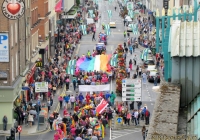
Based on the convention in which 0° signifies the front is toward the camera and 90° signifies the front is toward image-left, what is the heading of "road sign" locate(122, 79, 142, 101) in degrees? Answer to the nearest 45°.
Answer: approximately 0°

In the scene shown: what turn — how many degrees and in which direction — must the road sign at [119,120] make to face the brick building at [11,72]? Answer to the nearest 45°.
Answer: approximately 90° to its right

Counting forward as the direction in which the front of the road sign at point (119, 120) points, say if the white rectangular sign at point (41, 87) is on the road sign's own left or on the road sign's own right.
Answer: on the road sign's own right

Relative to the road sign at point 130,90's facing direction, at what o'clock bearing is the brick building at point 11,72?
The brick building is roughly at 3 o'clock from the road sign.

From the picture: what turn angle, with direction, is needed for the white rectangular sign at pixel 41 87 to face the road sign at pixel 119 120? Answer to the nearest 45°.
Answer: approximately 45° to its left

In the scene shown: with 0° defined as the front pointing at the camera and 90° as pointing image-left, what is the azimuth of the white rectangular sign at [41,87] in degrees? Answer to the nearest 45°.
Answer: approximately 0°
